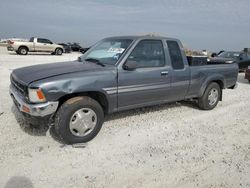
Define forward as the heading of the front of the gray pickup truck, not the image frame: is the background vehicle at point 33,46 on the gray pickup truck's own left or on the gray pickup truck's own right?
on the gray pickup truck's own right

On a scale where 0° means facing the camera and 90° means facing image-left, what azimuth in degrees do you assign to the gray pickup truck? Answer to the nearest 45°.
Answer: approximately 45°
